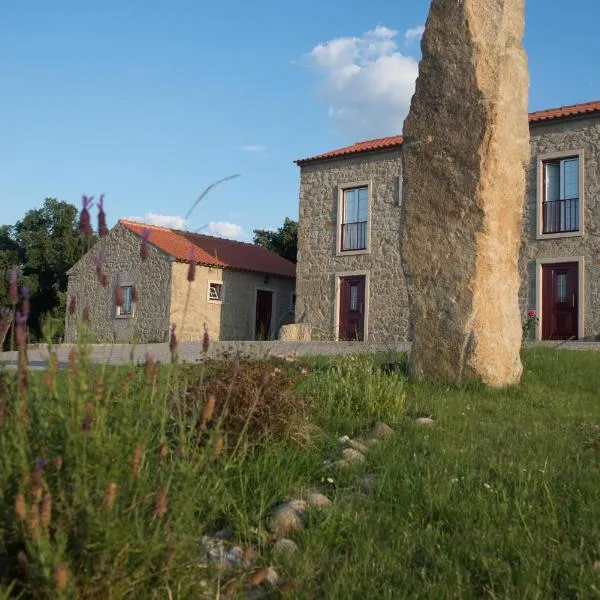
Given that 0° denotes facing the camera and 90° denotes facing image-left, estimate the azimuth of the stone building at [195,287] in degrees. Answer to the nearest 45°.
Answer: approximately 315°

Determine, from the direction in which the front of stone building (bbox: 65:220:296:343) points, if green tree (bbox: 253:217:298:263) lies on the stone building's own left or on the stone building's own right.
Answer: on the stone building's own left

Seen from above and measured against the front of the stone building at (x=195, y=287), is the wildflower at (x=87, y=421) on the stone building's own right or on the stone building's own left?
on the stone building's own right

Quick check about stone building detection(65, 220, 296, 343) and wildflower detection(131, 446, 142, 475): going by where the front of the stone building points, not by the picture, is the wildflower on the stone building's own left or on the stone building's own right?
on the stone building's own right

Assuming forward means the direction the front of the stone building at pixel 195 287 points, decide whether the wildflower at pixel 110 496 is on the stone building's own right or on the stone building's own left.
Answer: on the stone building's own right

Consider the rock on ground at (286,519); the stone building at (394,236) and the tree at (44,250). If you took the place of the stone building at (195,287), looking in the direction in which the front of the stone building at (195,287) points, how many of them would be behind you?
1

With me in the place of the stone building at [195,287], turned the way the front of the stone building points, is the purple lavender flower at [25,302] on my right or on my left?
on my right

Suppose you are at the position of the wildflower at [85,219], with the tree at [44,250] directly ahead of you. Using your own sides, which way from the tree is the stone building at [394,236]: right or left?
right

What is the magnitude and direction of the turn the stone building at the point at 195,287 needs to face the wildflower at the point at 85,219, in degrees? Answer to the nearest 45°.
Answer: approximately 45° to its right

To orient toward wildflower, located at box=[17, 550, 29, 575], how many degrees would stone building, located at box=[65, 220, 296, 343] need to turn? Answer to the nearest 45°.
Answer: approximately 45° to its right

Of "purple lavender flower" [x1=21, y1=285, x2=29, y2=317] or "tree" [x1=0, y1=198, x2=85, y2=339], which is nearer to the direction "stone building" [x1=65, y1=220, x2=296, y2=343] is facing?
the purple lavender flower

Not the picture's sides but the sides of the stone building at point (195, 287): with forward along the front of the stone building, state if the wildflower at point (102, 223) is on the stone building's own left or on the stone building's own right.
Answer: on the stone building's own right
